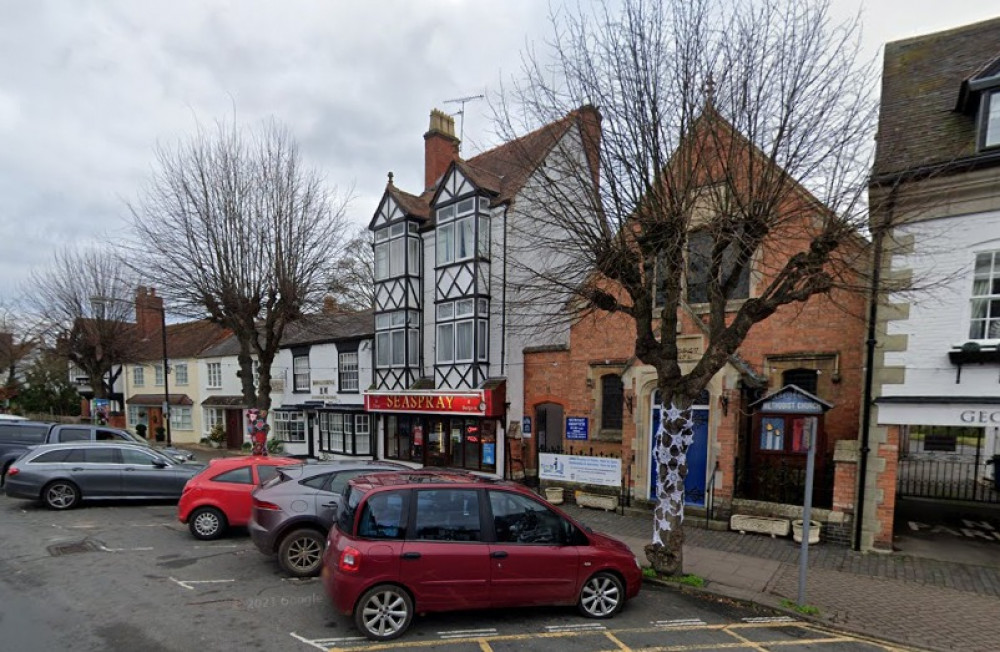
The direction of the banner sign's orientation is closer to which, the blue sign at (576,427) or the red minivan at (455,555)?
the red minivan

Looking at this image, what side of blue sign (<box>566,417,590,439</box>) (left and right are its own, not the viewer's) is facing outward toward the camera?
front

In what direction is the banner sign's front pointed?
toward the camera

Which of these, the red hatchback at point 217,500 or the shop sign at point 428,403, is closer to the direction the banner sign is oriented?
the red hatchback

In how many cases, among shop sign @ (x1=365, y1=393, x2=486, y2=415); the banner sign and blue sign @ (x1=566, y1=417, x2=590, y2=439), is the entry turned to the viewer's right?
0

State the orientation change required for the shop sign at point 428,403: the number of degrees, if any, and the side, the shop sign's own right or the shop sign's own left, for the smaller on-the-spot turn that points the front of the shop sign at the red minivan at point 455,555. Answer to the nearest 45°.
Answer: approximately 45° to the shop sign's own left

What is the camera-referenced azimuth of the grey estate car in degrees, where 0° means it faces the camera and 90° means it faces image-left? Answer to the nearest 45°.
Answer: approximately 270°

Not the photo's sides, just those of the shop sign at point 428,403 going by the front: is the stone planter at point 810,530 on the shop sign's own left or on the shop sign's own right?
on the shop sign's own left
